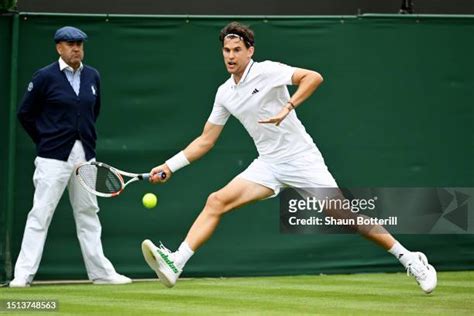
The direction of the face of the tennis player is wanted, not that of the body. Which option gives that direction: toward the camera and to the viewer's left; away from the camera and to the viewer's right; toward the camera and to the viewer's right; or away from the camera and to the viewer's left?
toward the camera and to the viewer's left

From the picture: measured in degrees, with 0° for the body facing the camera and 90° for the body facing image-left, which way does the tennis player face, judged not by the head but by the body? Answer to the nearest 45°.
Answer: approximately 45°
